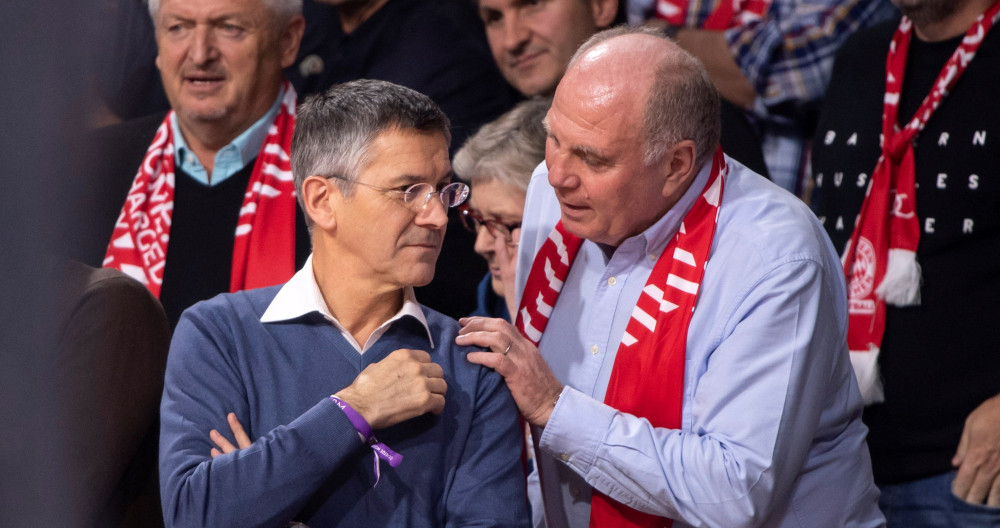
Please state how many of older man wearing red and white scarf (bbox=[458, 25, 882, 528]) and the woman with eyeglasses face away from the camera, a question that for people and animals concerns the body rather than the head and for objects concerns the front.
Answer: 0

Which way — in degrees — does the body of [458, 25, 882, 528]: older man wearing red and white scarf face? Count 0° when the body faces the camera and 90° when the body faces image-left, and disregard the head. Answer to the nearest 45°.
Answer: approximately 45°

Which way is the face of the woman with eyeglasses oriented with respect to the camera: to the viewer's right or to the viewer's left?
to the viewer's left

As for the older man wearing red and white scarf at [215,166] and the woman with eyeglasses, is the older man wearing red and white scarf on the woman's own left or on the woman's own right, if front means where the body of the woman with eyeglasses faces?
on the woman's own right

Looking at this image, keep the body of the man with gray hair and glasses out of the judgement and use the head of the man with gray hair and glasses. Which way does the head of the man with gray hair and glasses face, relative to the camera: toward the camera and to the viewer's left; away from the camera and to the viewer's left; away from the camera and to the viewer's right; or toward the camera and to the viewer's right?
toward the camera and to the viewer's right

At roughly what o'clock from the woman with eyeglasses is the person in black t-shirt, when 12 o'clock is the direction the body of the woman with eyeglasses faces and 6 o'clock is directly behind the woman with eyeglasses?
The person in black t-shirt is roughly at 8 o'clock from the woman with eyeglasses.

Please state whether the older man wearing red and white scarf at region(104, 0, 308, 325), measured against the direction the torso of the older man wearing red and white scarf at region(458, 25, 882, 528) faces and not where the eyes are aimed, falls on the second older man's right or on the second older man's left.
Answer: on the second older man's right

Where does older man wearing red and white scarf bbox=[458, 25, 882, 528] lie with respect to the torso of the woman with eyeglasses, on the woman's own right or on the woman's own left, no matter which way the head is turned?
on the woman's own left

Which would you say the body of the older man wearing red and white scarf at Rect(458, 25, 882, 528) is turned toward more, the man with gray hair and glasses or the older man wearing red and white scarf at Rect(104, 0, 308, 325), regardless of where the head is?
the man with gray hair and glasses

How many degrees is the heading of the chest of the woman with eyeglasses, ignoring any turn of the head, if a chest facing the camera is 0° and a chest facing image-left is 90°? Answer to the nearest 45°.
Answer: approximately 45°

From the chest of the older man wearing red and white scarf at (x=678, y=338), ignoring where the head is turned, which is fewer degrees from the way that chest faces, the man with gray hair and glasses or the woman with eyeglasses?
the man with gray hair and glasses

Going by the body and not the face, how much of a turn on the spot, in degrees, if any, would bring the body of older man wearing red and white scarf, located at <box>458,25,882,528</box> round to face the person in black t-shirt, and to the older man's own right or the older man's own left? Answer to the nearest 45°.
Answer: approximately 180°

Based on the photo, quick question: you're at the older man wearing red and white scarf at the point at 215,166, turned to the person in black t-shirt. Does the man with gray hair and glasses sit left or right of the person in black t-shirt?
right
